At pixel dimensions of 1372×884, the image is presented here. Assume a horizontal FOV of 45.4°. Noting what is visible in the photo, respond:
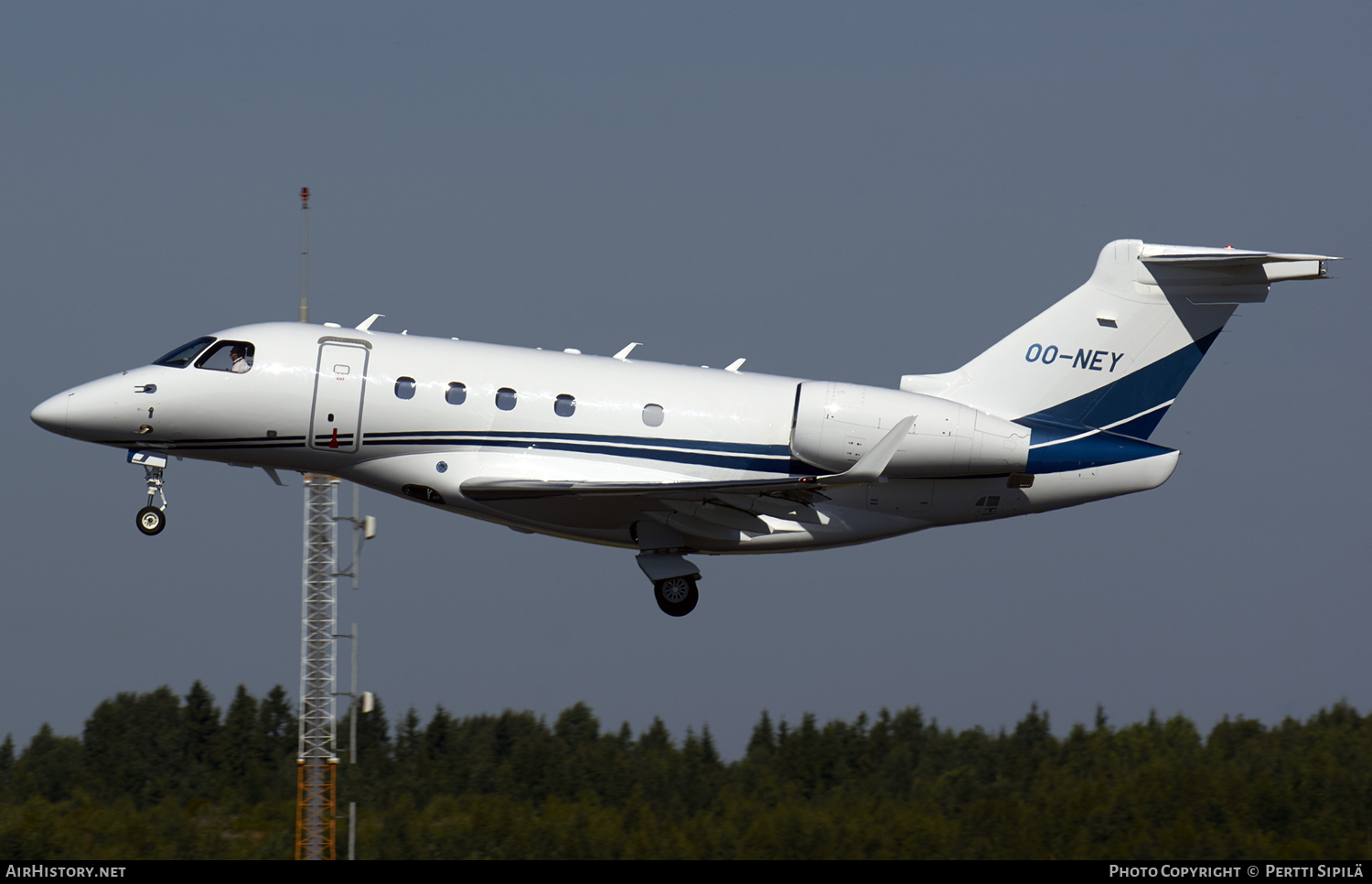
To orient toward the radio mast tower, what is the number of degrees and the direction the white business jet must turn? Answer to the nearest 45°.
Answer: approximately 45° to its right

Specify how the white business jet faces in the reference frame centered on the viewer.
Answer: facing to the left of the viewer
